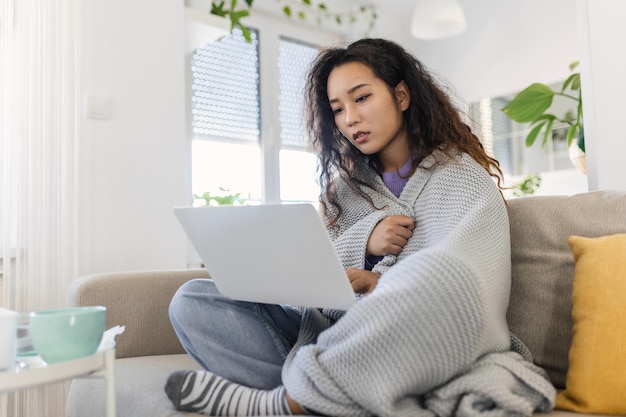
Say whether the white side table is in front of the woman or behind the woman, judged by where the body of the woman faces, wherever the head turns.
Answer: in front

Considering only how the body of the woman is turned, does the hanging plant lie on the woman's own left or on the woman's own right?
on the woman's own right

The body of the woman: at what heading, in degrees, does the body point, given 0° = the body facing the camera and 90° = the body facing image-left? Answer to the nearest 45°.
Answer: approximately 45°

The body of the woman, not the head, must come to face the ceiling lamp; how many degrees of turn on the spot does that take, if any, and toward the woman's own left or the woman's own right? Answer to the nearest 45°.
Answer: approximately 135° to the woman's own right

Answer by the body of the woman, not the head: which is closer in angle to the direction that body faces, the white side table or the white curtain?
the white side table

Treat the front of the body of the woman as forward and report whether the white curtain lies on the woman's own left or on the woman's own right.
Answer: on the woman's own right

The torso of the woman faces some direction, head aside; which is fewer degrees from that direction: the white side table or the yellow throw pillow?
the white side table

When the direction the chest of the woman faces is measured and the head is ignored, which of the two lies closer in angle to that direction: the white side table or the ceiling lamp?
the white side table

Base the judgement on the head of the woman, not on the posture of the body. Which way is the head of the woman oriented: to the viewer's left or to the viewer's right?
to the viewer's left
